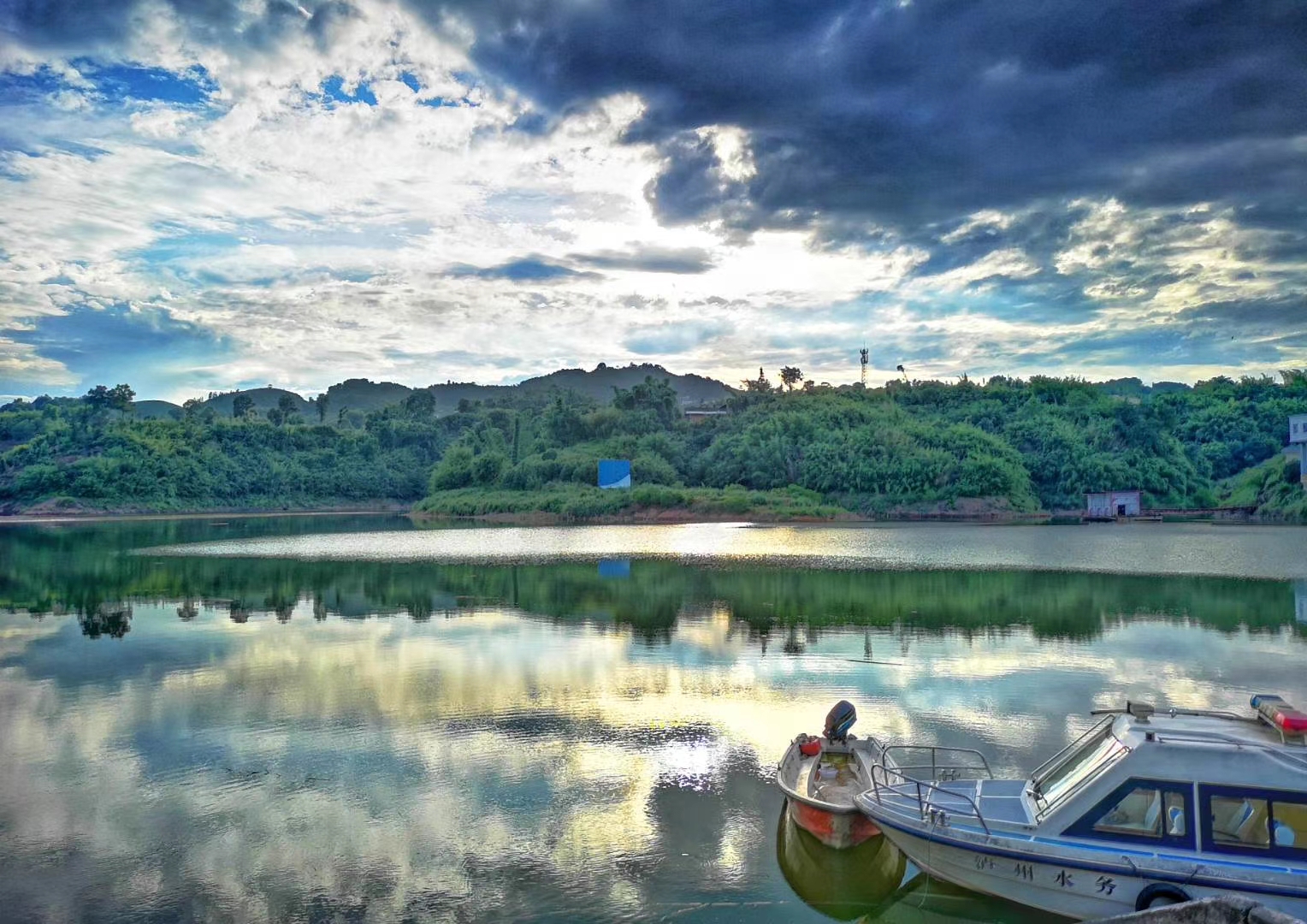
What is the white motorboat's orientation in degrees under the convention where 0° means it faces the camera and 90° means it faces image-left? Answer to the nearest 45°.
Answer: approximately 90°

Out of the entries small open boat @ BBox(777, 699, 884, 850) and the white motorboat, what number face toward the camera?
1

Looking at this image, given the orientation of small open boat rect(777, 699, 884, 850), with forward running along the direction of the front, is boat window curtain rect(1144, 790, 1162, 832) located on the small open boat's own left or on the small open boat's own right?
on the small open boat's own left

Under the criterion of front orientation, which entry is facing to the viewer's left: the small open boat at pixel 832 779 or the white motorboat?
the white motorboat

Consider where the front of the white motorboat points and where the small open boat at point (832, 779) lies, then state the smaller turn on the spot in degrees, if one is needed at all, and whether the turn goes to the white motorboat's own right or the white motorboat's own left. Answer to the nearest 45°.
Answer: approximately 45° to the white motorboat's own right

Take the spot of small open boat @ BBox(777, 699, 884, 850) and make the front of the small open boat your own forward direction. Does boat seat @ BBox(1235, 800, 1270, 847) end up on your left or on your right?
on your left

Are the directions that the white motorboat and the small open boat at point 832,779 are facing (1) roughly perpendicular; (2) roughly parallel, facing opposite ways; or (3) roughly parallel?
roughly perpendicular

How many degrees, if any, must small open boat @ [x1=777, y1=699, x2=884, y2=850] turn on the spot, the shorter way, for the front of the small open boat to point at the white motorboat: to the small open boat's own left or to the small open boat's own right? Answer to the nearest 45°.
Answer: approximately 45° to the small open boat's own left

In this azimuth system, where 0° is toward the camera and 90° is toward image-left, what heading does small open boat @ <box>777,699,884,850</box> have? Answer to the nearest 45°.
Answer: approximately 0°
